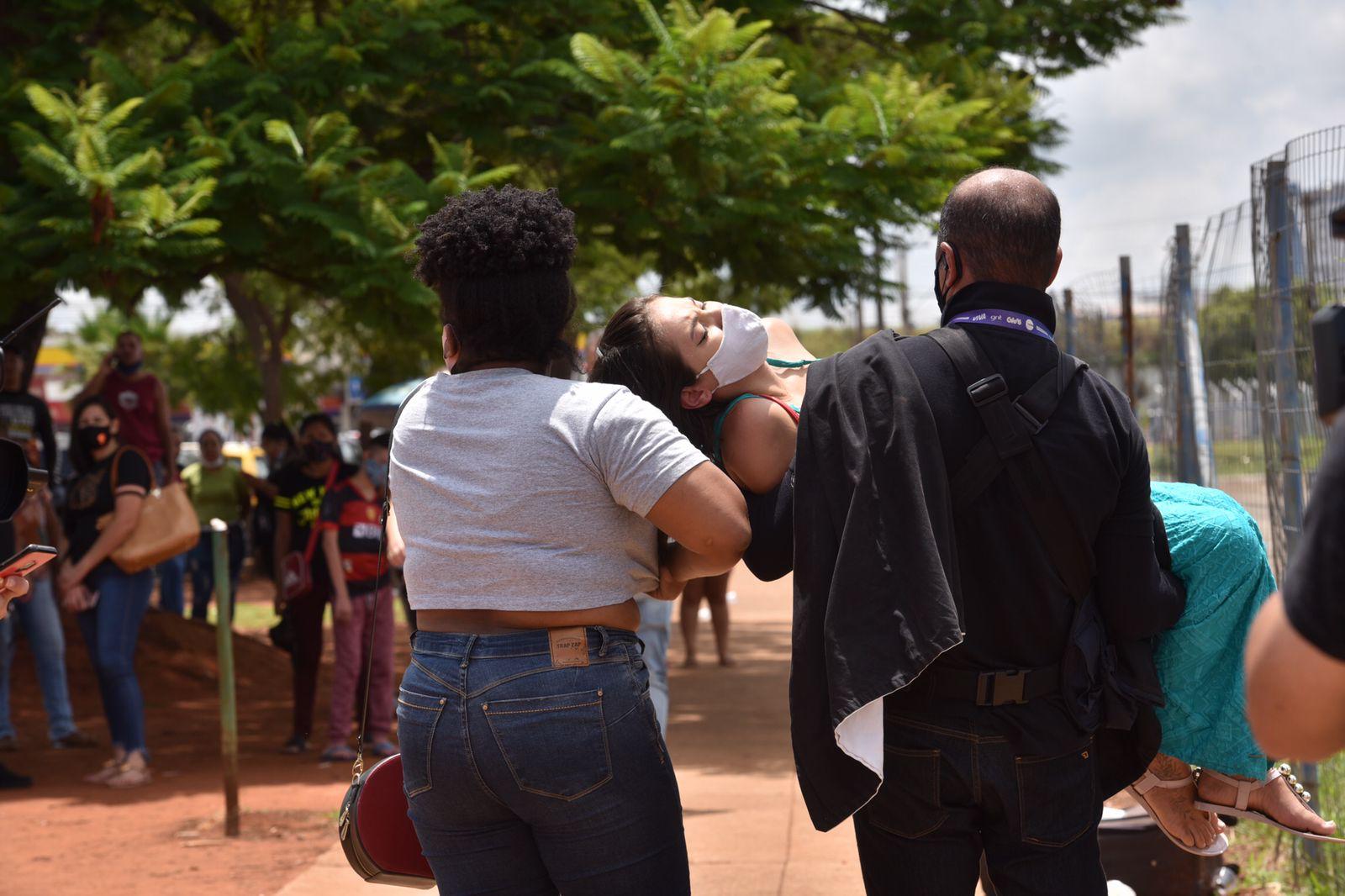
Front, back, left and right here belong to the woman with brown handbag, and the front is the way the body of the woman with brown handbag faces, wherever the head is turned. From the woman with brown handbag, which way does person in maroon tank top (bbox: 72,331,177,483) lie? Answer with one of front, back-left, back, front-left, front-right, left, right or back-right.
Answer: back-right

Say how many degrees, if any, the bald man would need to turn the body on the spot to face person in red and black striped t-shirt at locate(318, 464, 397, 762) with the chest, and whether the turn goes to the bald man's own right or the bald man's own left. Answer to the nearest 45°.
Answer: approximately 45° to the bald man's own left

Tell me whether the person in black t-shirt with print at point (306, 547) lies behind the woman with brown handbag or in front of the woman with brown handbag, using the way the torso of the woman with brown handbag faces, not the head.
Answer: behind

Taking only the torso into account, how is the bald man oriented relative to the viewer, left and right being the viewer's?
facing away from the viewer

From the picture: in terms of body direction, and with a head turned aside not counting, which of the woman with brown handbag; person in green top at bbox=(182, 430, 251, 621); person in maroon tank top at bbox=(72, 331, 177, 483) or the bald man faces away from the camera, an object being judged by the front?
the bald man

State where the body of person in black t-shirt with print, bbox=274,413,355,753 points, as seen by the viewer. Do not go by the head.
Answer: toward the camera

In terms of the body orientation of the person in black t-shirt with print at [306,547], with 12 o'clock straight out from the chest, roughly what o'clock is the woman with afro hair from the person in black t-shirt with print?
The woman with afro hair is roughly at 12 o'clock from the person in black t-shirt with print.

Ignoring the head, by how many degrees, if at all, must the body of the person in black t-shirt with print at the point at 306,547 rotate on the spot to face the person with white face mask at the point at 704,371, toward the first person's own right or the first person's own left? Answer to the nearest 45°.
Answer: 0° — they already face them

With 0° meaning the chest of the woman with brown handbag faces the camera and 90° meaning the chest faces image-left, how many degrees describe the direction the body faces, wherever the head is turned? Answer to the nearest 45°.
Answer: approximately 45°

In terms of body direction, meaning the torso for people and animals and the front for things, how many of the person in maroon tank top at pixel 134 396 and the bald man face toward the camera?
1

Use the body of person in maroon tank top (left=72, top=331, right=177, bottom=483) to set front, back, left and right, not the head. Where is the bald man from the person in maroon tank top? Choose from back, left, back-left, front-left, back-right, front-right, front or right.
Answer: front

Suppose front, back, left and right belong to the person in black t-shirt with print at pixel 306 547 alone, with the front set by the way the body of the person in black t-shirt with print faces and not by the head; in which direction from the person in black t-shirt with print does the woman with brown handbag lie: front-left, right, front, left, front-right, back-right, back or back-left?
front-right
